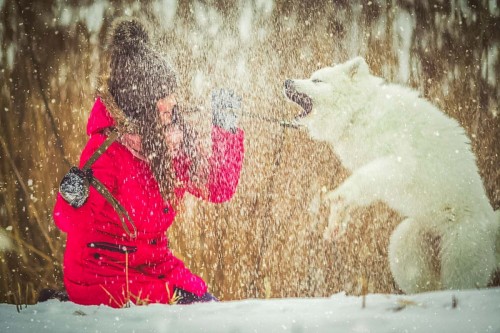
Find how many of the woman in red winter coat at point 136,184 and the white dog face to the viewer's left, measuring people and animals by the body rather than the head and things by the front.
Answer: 1

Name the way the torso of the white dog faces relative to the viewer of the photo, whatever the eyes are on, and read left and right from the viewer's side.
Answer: facing to the left of the viewer

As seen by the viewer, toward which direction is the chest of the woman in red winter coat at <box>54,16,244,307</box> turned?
to the viewer's right
